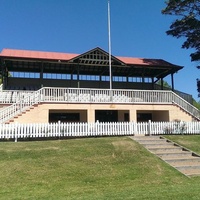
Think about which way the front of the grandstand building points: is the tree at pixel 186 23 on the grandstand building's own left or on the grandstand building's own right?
on the grandstand building's own left

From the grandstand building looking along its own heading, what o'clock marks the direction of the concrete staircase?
The concrete staircase is roughly at 11 o'clock from the grandstand building.

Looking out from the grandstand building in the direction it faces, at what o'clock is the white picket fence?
The white picket fence is roughly at 12 o'clock from the grandstand building.

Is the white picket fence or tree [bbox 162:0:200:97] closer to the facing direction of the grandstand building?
the white picket fence

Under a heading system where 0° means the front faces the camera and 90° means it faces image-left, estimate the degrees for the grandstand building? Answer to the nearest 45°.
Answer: approximately 0°

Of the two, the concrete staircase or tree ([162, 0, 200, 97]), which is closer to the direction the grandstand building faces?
the concrete staircase
